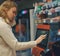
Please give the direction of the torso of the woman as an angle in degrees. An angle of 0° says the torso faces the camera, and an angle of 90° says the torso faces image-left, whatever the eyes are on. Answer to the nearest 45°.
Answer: approximately 270°

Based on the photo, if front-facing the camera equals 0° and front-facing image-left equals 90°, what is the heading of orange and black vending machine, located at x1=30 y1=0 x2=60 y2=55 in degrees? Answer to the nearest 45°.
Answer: approximately 45°

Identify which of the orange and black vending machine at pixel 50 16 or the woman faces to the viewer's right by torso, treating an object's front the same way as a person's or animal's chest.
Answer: the woman

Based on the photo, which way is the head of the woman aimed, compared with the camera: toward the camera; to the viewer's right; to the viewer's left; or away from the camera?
to the viewer's right

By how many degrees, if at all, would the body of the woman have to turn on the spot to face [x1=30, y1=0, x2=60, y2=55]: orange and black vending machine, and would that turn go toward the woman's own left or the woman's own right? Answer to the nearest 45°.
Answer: approximately 45° to the woman's own left

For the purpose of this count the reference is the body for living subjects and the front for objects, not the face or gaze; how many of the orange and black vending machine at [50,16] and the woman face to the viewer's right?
1
